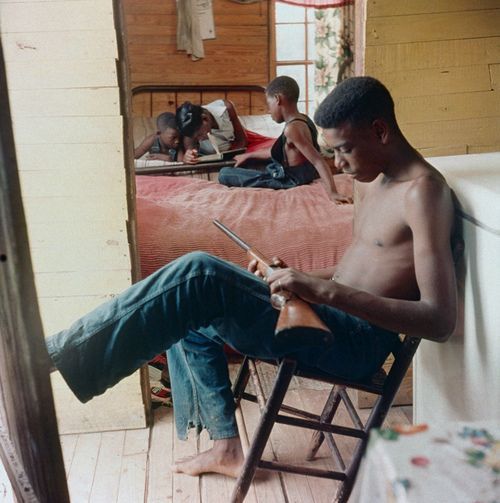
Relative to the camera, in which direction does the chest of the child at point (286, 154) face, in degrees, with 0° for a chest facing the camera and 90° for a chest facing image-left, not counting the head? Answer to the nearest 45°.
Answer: approximately 90°

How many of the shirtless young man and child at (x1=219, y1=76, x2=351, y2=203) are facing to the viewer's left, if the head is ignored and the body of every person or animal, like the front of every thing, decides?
2

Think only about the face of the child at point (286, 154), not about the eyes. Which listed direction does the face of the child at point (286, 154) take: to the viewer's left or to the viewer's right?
to the viewer's left

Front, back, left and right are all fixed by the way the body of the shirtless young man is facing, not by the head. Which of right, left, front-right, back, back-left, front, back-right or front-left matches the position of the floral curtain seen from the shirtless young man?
right

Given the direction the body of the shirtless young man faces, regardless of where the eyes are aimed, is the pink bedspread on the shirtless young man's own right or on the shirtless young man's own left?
on the shirtless young man's own right

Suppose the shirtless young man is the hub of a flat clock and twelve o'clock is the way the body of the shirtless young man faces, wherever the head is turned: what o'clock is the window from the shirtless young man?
The window is roughly at 3 o'clock from the shirtless young man.

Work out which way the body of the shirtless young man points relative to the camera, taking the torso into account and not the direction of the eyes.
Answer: to the viewer's left

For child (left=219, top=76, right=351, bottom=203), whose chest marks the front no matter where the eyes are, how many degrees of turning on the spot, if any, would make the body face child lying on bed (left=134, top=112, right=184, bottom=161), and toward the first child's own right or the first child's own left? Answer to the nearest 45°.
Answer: approximately 45° to the first child's own right

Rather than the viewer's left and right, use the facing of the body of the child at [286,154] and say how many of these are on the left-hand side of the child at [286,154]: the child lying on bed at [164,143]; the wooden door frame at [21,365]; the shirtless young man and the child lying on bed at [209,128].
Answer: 2

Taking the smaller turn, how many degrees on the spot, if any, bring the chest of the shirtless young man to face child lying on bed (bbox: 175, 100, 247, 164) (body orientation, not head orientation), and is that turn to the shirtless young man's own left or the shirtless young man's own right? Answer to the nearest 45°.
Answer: approximately 90° to the shirtless young man's own right

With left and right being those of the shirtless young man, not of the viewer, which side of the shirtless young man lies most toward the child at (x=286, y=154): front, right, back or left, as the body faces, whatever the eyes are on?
right

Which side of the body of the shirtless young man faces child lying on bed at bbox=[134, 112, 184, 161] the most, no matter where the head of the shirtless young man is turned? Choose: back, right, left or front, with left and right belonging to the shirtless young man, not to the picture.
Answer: right
